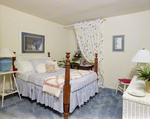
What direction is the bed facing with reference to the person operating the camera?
facing the viewer and to the right of the viewer

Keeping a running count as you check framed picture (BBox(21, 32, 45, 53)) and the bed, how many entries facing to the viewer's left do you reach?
0

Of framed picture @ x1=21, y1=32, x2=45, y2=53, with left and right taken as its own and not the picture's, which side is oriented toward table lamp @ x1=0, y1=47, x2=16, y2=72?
right

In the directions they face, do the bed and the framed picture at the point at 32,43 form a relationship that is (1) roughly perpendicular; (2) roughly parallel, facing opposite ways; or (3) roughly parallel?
roughly parallel

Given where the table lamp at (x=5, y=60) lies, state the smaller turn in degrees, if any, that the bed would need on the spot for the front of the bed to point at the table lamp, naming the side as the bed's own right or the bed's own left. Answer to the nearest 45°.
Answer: approximately 180°

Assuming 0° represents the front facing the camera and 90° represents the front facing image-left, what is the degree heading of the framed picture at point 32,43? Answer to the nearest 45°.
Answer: approximately 315°

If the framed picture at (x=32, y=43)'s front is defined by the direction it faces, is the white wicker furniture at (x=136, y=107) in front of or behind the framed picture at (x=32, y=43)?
in front

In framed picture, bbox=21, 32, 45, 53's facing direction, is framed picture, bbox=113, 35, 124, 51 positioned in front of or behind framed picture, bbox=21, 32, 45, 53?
in front

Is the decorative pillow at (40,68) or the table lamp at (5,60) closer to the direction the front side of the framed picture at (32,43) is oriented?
the decorative pillow

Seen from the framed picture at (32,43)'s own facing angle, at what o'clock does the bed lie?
The bed is roughly at 1 o'clock from the framed picture.

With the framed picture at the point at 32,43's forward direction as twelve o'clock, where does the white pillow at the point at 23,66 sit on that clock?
The white pillow is roughly at 2 o'clock from the framed picture.

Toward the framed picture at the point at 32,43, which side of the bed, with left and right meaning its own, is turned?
back

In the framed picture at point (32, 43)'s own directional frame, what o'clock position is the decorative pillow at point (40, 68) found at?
The decorative pillow is roughly at 1 o'clock from the framed picture.
